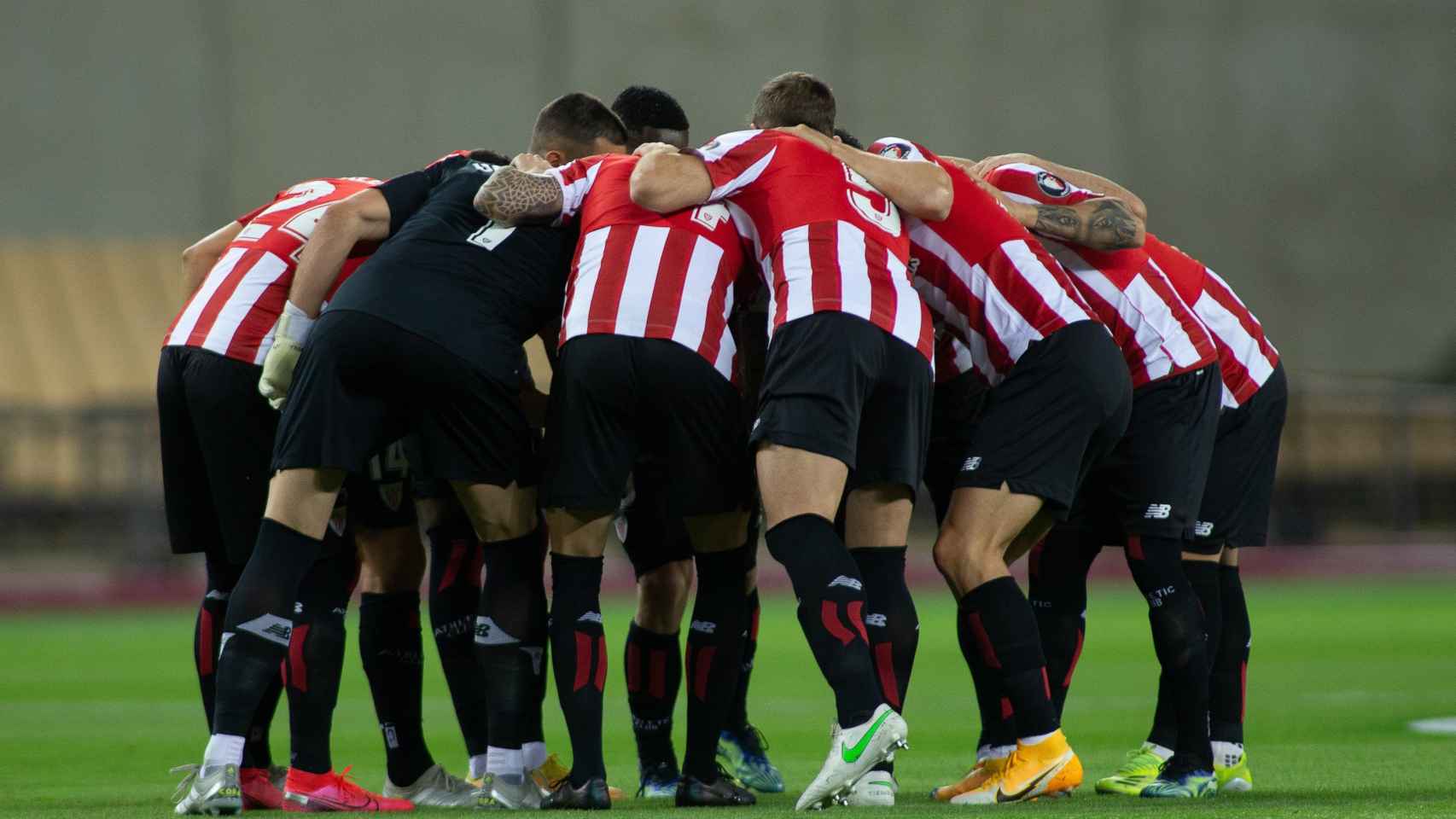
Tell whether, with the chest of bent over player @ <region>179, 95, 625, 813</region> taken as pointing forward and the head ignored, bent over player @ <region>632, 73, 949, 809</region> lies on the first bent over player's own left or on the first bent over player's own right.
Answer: on the first bent over player's own right

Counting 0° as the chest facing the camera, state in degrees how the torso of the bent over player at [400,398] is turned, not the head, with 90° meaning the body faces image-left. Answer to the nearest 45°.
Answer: approximately 225°
